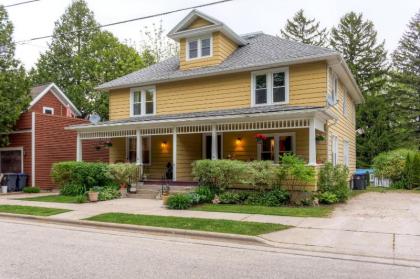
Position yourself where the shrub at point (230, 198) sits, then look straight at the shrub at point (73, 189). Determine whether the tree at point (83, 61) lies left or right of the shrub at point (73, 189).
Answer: right

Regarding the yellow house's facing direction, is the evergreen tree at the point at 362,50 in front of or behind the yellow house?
behind

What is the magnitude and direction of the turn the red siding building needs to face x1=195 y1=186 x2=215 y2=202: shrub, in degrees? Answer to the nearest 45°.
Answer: approximately 90° to its left

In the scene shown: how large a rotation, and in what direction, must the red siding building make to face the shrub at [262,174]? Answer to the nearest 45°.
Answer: approximately 90° to its left

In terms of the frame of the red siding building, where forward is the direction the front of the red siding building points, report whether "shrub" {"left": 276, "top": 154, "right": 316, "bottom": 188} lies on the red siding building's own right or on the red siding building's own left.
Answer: on the red siding building's own left

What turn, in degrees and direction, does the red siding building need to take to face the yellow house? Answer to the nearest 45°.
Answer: approximately 90° to its left

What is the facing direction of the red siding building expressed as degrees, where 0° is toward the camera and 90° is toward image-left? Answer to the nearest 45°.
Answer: approximately 45°

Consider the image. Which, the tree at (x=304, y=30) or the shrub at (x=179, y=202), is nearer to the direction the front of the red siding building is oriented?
the shrub

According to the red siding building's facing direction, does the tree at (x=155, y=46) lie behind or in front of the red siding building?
behind

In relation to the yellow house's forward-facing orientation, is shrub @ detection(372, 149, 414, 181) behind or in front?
behind
